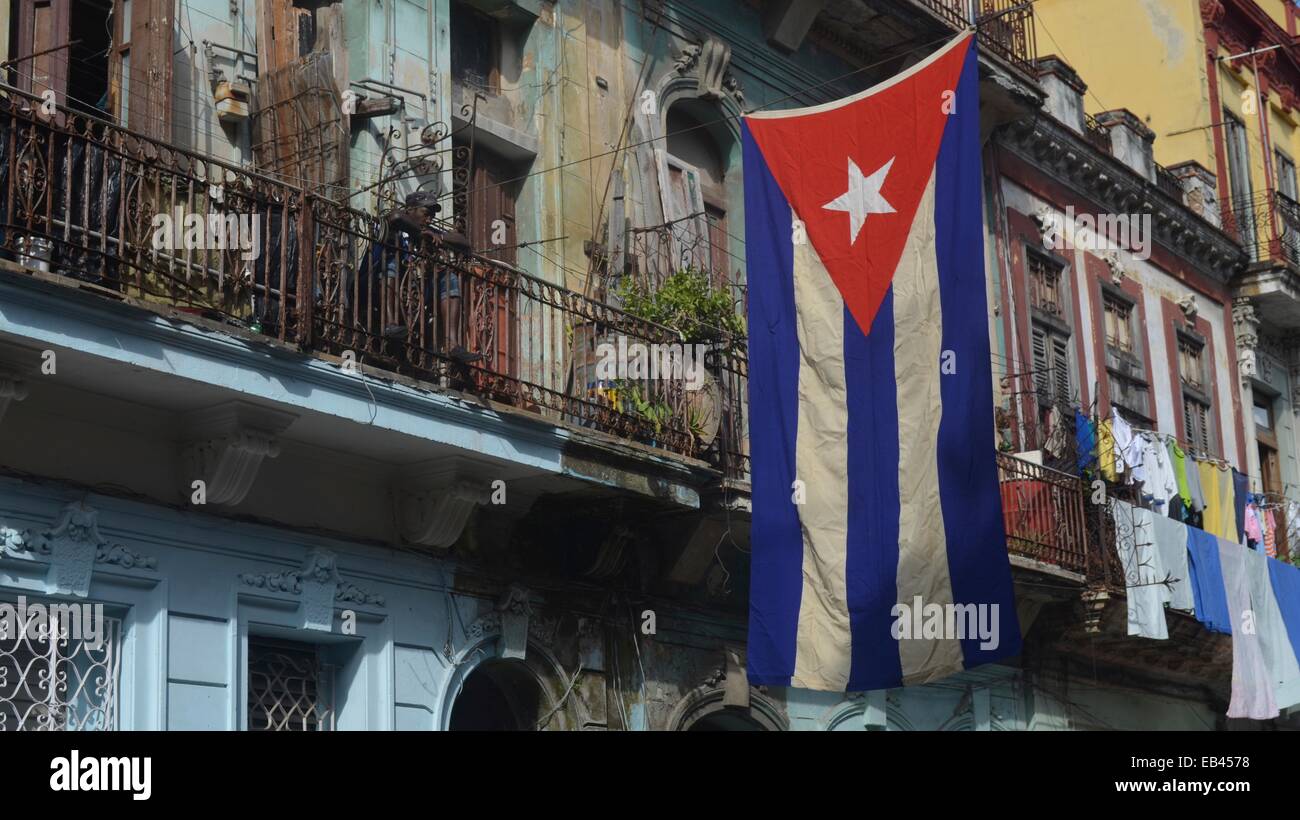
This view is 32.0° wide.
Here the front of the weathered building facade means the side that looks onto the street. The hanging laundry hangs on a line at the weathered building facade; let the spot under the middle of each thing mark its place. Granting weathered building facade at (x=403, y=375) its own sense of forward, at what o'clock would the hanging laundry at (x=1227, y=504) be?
The hanging laundry is roughly at 9 o'clock from the weathered building facade.

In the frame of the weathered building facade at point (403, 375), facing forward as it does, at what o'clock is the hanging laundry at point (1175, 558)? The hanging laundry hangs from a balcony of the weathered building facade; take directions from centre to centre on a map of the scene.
The hanging laundry is roughly at 9 o'clock from the weathered building facade.

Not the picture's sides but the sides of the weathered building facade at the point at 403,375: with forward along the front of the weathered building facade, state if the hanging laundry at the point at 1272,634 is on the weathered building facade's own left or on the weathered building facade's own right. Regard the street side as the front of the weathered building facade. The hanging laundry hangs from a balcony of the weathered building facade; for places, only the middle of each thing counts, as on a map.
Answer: on the weathered building facade's own left

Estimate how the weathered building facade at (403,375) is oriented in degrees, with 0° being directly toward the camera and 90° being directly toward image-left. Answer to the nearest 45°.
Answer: approximately 315°

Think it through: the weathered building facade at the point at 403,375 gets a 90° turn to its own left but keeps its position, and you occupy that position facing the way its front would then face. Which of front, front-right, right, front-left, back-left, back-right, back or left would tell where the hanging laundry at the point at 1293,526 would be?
front

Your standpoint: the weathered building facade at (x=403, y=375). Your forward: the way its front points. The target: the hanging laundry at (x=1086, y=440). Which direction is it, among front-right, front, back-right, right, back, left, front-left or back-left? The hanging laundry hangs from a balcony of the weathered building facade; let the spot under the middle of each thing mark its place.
left

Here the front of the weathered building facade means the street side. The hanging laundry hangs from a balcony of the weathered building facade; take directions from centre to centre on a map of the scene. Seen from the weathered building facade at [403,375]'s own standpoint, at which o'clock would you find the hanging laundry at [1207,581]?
The hanging laundry is roughly at 9 o'clock from the weathered building facade.

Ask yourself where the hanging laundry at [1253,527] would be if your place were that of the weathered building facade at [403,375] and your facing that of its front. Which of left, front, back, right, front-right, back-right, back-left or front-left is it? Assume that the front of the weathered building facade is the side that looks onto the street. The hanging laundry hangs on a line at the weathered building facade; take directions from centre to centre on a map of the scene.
left

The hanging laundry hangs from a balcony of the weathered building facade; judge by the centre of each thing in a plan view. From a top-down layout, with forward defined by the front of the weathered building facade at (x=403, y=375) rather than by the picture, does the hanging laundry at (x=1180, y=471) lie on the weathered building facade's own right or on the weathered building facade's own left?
on the weathered building facade's own left

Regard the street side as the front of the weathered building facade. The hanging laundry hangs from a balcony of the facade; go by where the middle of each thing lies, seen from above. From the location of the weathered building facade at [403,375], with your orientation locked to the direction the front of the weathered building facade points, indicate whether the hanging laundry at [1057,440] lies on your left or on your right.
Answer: on your left
